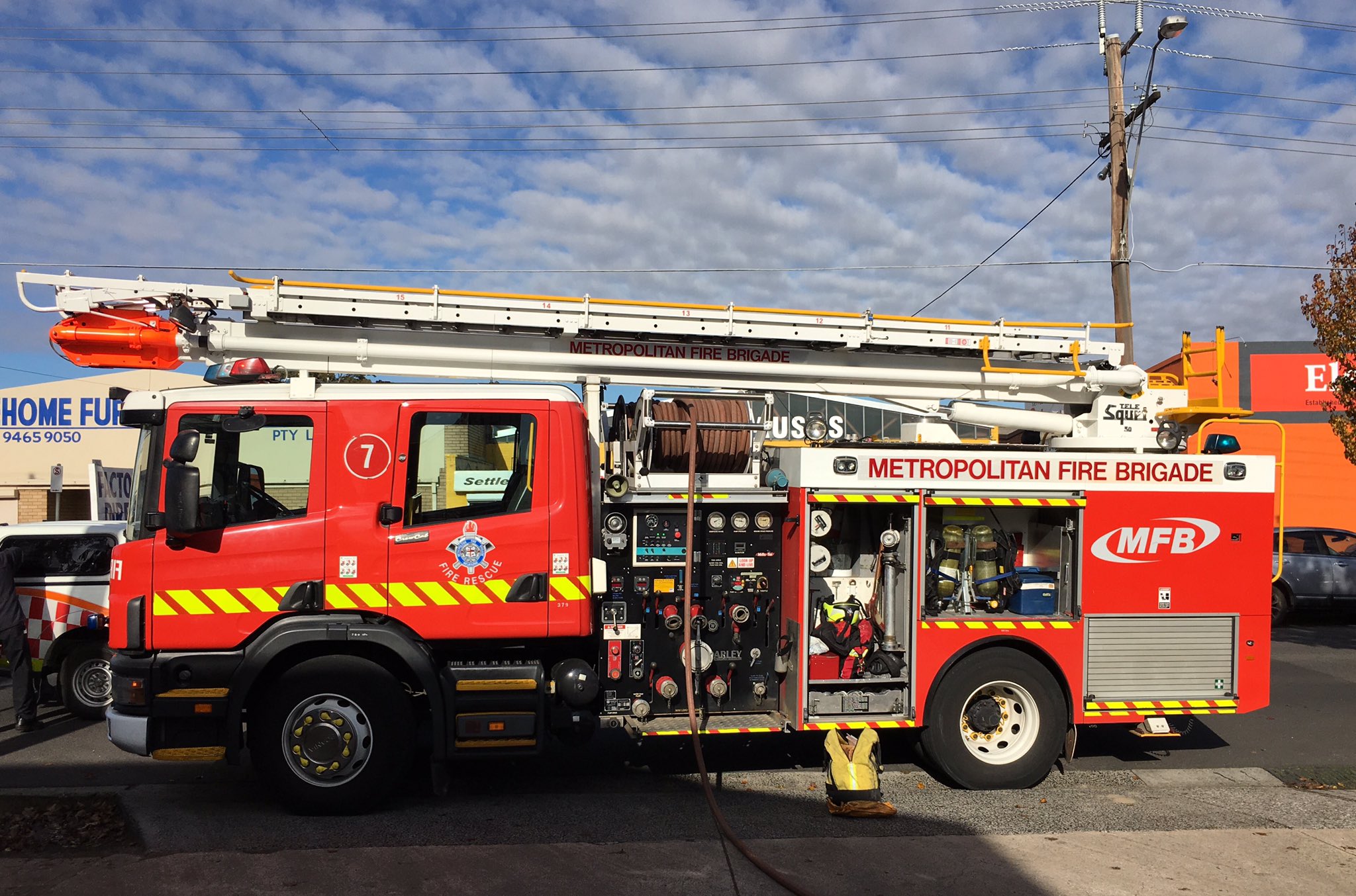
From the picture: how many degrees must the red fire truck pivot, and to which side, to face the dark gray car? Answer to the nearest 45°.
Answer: approximately 135° to its right

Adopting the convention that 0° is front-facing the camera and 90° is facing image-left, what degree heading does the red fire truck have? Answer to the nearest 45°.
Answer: approximately 90°

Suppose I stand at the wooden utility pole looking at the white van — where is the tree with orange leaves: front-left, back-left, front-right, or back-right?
back-left
